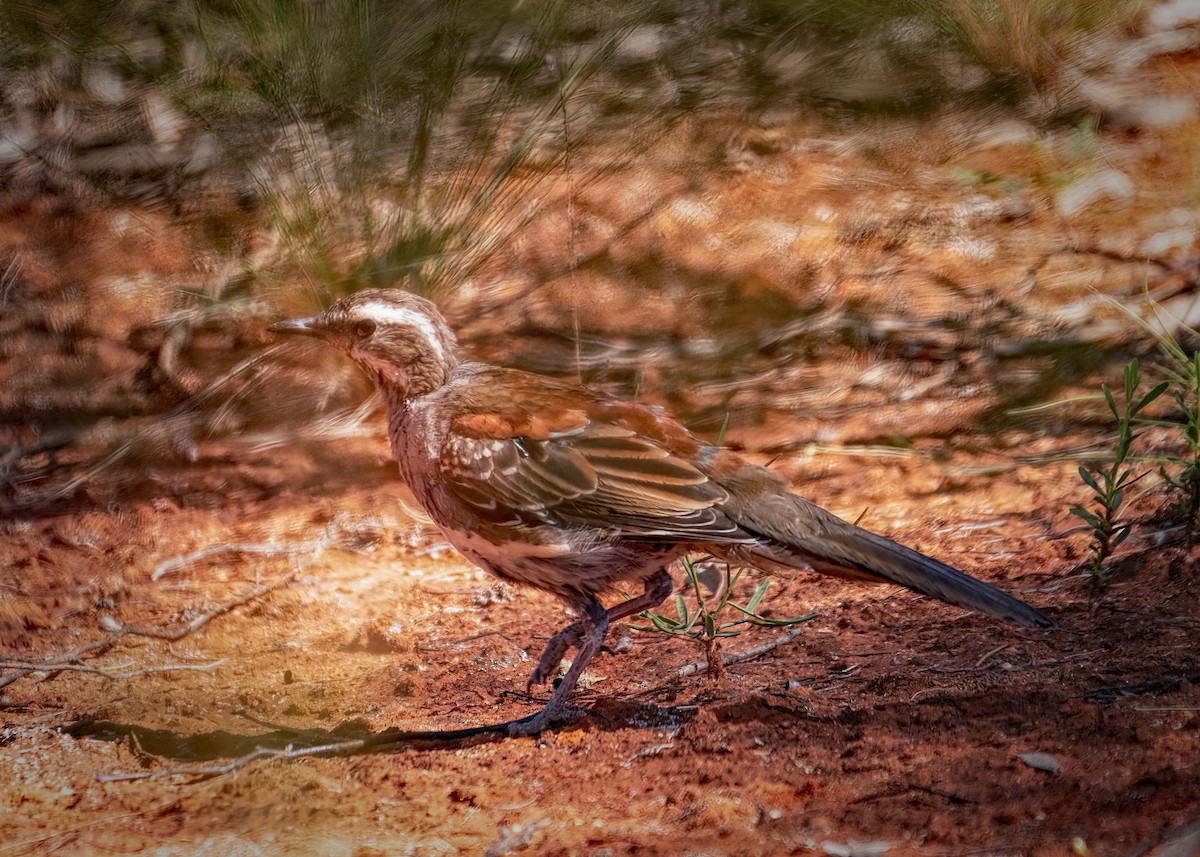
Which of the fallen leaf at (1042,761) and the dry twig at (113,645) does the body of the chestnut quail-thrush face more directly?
the dry twig

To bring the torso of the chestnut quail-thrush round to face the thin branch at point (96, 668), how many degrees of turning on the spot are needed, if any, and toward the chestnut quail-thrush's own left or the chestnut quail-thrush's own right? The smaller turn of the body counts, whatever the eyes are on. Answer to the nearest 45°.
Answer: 0° — it already faces it

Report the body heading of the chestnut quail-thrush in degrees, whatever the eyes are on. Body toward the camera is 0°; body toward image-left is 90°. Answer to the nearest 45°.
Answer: approximately 90°

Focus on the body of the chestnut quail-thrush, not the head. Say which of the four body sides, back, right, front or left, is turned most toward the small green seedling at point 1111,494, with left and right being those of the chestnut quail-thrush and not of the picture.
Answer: back

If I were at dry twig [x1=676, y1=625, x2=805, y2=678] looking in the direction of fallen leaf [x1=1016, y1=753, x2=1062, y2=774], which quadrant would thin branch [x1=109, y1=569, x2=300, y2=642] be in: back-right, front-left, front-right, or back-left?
back-right

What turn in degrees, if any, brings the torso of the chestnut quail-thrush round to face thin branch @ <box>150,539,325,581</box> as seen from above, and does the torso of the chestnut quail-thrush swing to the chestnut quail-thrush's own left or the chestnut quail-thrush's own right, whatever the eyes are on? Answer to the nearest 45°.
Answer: approximately 45° to the chestnut quail-thrush's own right

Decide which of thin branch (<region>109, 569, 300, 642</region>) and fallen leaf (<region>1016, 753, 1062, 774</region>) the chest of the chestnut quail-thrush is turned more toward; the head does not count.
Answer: the thin branch
